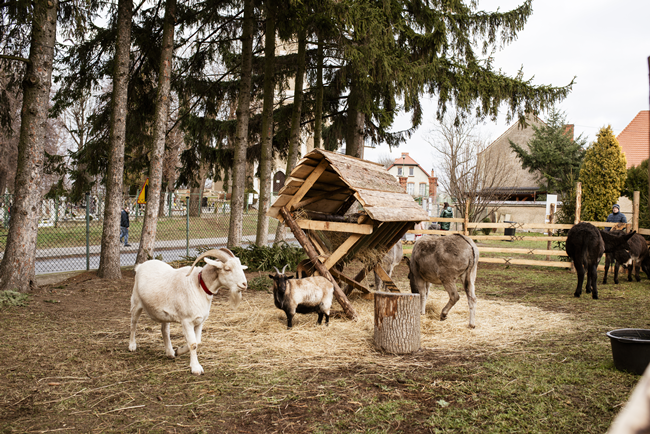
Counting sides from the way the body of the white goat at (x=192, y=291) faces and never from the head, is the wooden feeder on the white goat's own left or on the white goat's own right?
on the white goat's own left

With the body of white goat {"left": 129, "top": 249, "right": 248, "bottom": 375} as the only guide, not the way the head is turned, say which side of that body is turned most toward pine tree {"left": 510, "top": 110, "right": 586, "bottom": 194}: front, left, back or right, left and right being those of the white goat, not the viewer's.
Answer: left

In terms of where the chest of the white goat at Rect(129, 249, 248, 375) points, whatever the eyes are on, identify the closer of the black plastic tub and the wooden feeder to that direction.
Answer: the black plastic tub

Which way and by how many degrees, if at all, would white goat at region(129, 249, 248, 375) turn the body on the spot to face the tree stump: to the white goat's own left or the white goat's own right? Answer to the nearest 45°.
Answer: approximately 45° to the white goat's own left

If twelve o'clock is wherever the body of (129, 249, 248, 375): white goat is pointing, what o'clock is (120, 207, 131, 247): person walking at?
The person walking is roughly at 7 o'clock from the white goat.

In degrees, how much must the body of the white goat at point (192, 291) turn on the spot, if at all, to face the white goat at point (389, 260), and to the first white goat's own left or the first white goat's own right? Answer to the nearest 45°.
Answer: approximately 90° to the first white goat's own left

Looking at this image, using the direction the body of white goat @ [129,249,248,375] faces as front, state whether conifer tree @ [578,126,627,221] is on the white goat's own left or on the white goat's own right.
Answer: on the white goat's own left

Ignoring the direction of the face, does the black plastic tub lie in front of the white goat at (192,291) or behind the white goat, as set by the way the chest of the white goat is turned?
in front
